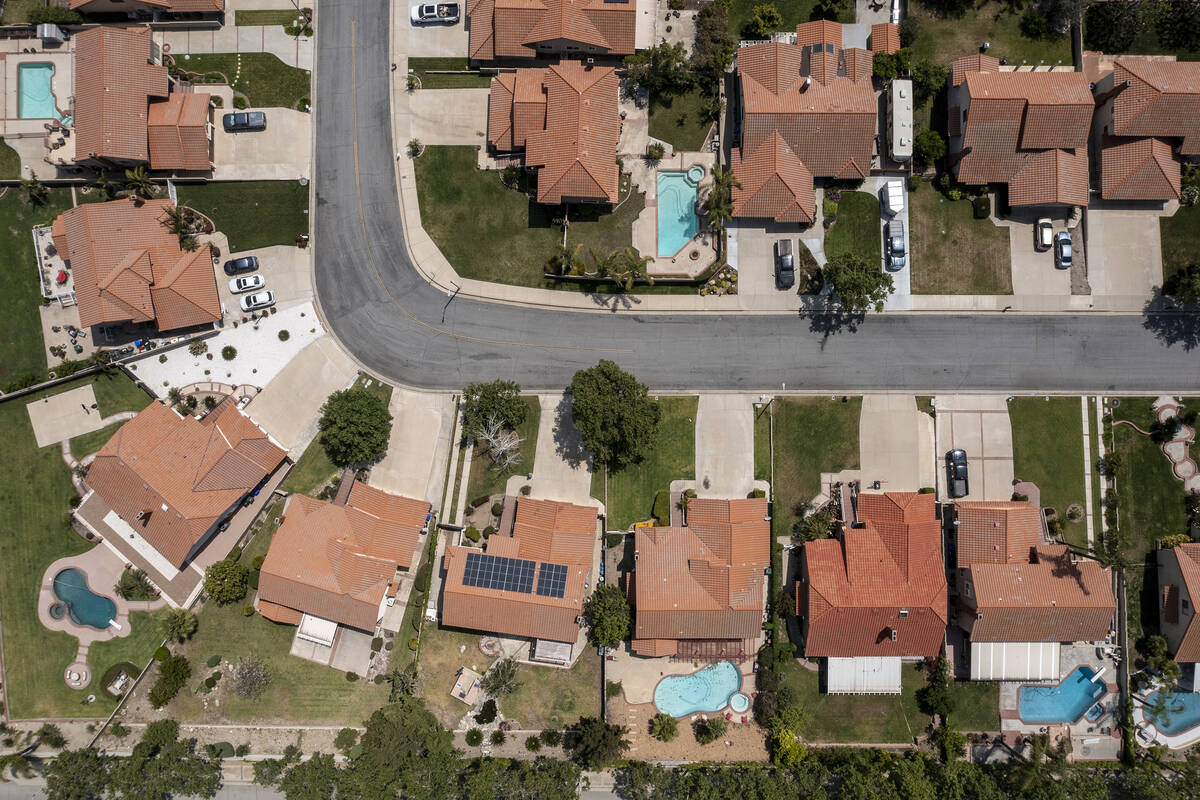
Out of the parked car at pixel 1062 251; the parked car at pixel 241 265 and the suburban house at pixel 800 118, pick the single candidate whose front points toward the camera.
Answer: the suburban house

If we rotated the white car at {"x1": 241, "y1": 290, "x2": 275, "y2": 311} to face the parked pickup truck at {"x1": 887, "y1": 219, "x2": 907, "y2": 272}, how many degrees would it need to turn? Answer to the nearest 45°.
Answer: approximately 135° to its left

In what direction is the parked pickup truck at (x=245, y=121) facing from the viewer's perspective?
to the viewer's left

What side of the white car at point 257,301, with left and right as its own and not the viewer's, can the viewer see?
left

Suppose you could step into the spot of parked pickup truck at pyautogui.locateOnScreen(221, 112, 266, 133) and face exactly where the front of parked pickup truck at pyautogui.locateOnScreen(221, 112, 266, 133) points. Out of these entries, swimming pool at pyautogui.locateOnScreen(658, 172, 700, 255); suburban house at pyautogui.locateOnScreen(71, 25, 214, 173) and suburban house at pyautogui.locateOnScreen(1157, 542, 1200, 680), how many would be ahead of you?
1

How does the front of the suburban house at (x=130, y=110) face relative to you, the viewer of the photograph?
facing to the right of the viewer

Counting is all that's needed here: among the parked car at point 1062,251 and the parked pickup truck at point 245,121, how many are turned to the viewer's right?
0

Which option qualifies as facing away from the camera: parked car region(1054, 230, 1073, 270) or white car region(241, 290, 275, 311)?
the parked car

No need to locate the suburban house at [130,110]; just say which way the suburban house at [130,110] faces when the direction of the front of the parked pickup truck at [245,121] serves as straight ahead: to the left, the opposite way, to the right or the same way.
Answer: the opposite way

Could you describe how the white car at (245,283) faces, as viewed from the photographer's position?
facing to the left of the viewer

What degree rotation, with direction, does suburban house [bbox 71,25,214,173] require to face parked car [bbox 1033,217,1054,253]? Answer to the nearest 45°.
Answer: approximately 45° to its right
